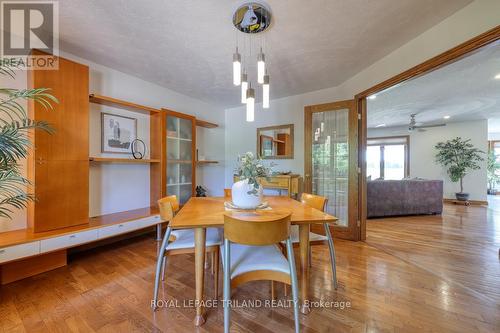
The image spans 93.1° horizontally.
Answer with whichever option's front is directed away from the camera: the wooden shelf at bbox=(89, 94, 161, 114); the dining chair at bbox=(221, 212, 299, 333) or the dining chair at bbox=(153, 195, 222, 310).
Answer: the dining chair at bbox=(221, 212, 299, 333)

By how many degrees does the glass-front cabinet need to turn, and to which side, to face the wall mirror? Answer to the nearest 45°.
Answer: approximately 45° to its left

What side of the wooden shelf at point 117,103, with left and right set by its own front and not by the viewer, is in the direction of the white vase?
front

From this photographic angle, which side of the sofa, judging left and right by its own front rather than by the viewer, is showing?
back

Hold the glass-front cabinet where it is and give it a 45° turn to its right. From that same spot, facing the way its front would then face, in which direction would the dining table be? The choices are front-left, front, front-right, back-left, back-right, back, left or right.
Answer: front

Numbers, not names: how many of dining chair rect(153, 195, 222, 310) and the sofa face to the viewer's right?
1

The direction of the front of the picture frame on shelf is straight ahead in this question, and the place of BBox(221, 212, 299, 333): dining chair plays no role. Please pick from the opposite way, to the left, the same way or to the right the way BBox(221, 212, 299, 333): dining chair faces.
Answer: to the left

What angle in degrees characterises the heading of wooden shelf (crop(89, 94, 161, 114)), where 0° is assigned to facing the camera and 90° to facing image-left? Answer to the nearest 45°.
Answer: approximately 315°

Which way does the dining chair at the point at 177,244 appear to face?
to the viewer's right

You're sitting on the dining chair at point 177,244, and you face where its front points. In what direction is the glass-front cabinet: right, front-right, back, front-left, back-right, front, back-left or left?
left

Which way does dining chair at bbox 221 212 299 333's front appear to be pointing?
away from the camera

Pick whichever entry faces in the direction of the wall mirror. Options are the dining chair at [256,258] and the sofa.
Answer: the dining chair
